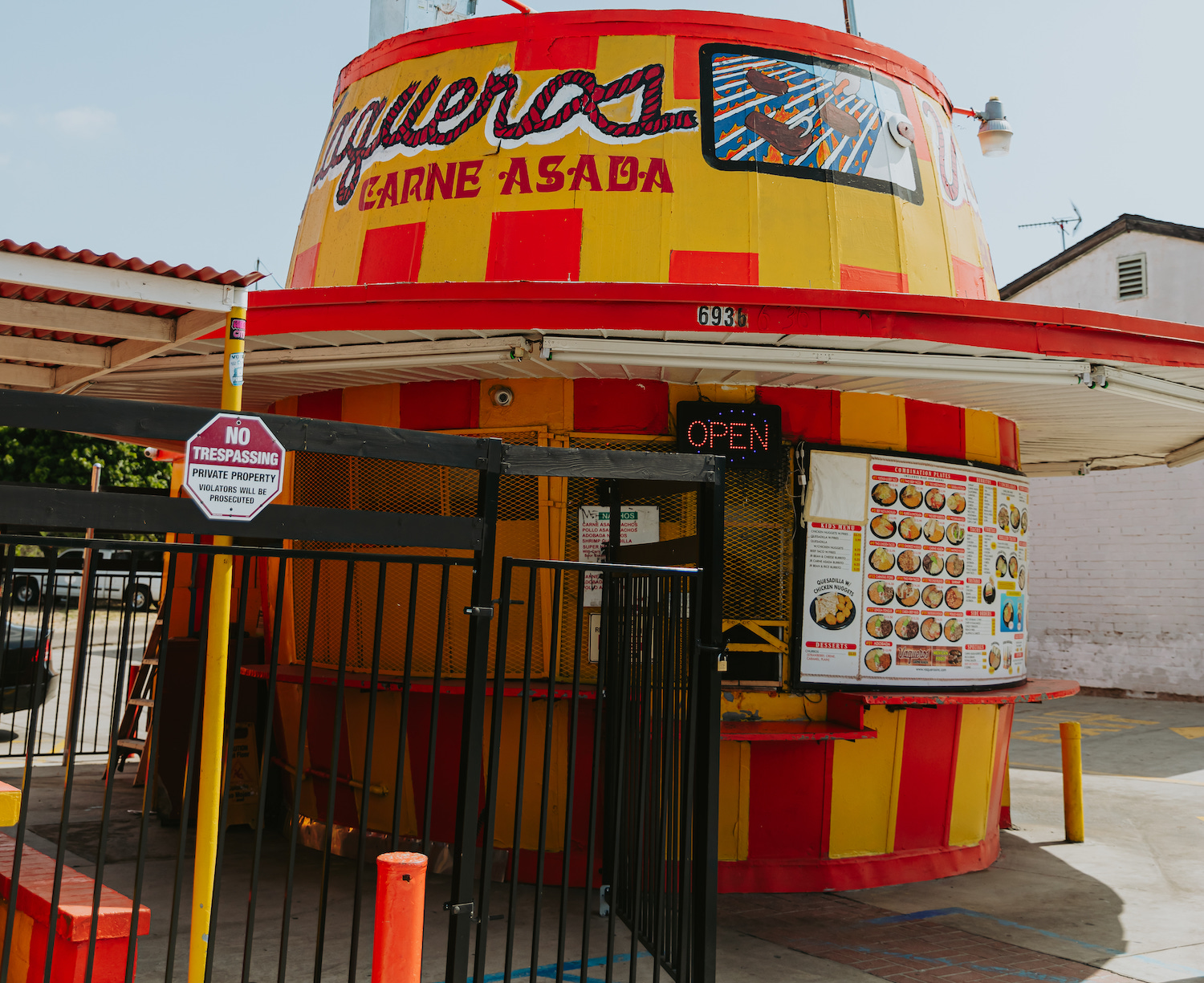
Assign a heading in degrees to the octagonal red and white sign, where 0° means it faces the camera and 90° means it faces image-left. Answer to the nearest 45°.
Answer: approximately 0°

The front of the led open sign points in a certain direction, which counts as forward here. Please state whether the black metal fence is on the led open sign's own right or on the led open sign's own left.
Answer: on the led open sign's own right

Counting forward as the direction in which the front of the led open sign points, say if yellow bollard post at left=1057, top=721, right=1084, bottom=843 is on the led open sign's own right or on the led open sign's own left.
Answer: on the led open sign's own left

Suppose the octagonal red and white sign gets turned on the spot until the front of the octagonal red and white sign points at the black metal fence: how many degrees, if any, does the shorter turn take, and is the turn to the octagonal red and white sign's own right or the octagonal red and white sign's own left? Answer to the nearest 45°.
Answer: approximately 180°

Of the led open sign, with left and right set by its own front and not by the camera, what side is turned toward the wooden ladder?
right

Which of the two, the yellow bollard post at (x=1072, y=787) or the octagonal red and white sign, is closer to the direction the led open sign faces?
the octagonal red and white sign

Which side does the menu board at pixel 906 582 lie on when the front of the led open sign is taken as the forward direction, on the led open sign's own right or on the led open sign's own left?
on the led open sign's own left

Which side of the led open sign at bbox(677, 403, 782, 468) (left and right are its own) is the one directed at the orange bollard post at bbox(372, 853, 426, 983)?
front

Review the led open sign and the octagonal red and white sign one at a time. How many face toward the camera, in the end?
2

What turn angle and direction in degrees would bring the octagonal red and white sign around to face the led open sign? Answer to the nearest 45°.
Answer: approximately 135° to its left

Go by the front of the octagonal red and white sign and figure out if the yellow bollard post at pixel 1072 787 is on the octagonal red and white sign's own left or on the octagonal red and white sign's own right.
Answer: on the octagonal red and white sign's own left

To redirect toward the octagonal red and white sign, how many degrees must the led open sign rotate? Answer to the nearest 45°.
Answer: approximately 45° to its right

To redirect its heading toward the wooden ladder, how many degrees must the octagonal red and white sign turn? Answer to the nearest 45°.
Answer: approximately 180°
